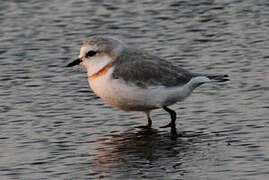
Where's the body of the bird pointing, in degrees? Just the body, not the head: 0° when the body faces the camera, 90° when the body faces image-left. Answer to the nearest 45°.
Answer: approximately 90°
